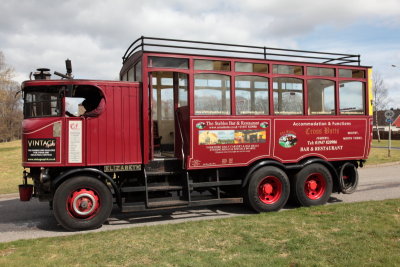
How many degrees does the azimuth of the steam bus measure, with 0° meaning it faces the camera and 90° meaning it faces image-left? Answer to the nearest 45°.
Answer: approximately 45°
